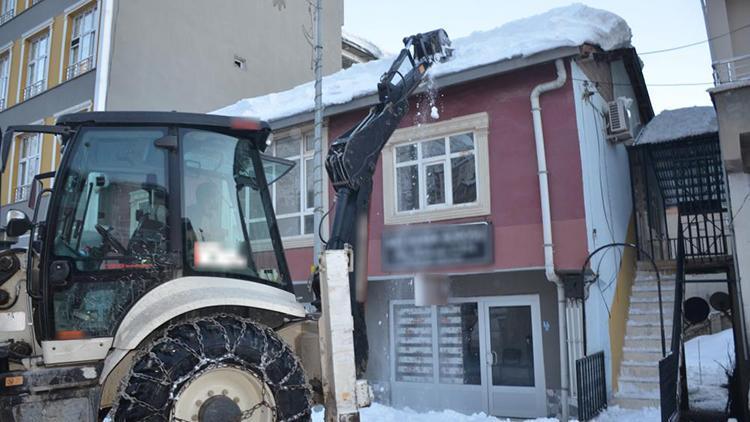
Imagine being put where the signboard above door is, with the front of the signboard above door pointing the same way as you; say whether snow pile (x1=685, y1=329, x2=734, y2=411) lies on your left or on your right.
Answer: on your left

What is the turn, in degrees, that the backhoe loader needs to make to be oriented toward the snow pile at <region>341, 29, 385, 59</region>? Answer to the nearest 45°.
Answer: approximately 90° to its right

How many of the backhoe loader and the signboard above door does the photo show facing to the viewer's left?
1

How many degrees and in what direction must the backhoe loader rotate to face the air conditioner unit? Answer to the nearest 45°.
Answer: approximately 135° to its right

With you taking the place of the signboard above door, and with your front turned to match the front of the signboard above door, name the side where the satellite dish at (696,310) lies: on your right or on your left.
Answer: on your left

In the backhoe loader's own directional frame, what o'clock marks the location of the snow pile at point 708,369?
The snow pile is roughly at 5 o'clock from the backhoe loader.

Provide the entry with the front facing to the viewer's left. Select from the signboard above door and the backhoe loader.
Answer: the backhoe loader

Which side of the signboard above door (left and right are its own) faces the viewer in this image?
front

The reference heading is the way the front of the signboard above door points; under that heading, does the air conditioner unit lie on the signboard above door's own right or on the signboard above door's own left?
on the signboard above door's own left

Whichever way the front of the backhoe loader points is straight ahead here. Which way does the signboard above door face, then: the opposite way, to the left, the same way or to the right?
to the left

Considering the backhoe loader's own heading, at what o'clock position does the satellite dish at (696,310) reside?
The satellite dish is roughly at 5 o'clock from the backhoe loader.

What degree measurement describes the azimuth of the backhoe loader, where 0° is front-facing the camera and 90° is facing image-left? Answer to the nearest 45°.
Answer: approximately 90°

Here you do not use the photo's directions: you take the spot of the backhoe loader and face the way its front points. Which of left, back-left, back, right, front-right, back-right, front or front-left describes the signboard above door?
back-right
